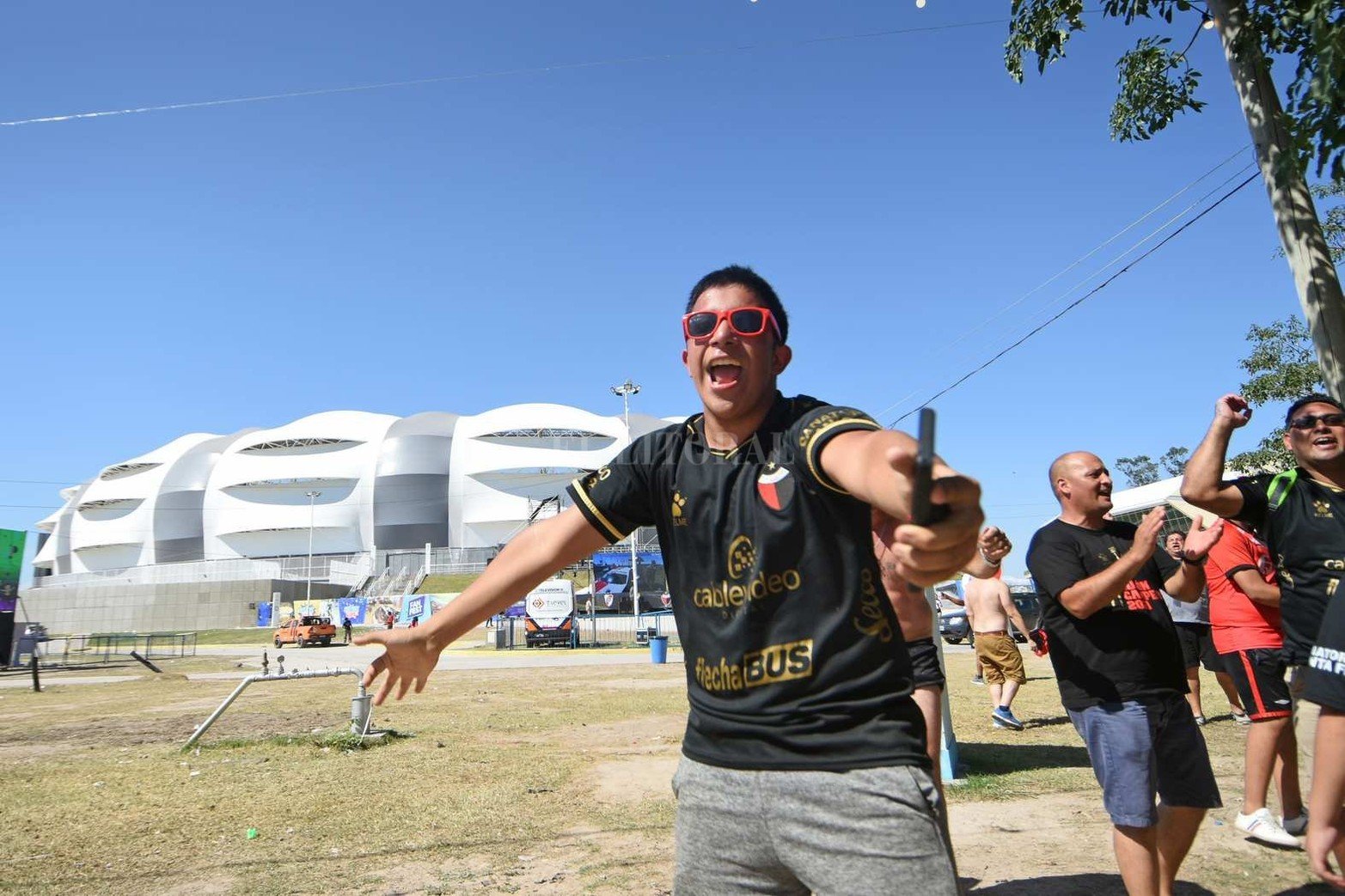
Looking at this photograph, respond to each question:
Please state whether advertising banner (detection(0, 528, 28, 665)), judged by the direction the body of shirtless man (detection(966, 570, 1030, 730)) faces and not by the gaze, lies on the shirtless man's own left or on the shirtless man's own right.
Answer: on the shirtless man's own left

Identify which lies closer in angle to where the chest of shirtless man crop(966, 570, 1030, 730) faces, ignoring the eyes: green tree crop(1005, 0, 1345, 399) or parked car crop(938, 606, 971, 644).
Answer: the parked car

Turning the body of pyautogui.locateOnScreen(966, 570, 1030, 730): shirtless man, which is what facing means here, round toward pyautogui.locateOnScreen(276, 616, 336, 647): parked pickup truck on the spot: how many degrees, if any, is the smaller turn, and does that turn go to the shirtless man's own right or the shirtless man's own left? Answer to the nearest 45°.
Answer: approximately 90° to the shirtless man's own left

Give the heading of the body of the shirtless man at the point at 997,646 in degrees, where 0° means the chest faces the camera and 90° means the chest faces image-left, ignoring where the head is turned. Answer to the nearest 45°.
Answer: approximately 225°
